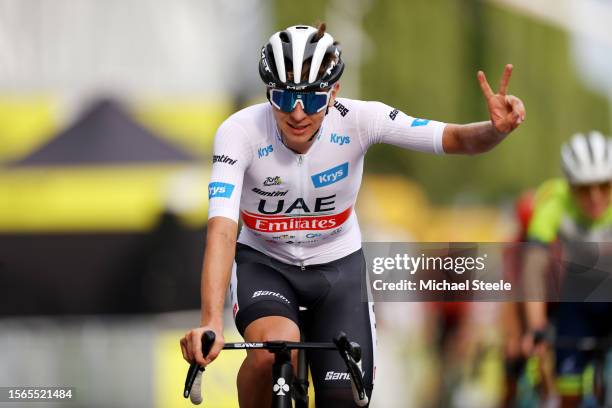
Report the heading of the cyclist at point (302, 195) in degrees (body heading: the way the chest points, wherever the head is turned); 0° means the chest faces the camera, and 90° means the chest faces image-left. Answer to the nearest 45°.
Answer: approximately 0°

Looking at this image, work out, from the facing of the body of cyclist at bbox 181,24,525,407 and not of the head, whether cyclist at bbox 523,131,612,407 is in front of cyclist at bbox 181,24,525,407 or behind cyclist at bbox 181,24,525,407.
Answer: behind

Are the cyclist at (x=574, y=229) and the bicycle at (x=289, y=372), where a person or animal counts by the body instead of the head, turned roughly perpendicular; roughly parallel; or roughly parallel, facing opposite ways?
roughly parallel

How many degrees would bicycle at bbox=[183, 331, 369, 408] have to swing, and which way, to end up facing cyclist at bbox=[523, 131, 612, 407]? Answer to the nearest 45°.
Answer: approximately 135° to its left

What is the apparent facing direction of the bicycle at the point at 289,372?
toward the camera

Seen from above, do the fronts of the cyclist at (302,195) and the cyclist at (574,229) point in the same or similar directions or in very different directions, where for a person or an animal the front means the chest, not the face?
same or similar directions

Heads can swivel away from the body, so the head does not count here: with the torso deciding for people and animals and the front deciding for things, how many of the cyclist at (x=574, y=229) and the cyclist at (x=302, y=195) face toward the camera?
2

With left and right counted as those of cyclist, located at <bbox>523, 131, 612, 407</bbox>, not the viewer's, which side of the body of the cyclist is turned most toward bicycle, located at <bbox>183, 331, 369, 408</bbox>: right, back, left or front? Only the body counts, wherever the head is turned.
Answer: front
